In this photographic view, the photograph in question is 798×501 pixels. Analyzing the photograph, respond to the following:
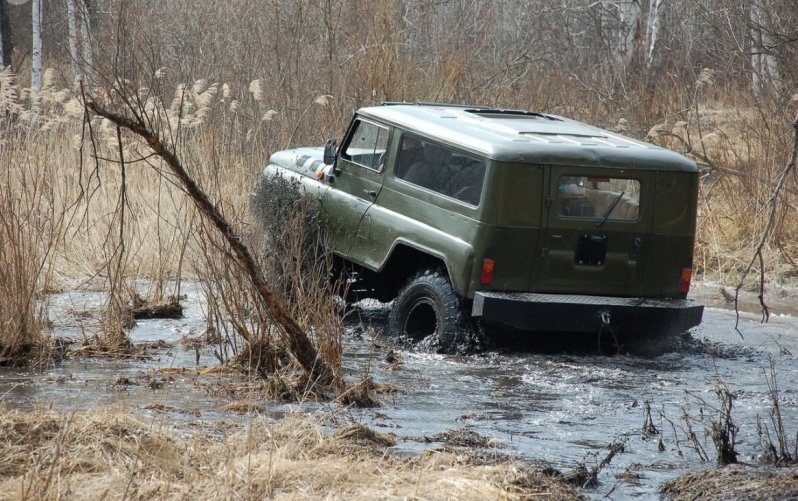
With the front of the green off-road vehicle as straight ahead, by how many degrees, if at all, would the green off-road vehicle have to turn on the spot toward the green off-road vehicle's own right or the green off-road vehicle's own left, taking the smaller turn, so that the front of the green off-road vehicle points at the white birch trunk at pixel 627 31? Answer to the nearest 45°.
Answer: approximately 45° to the green off-road vehicle's own right

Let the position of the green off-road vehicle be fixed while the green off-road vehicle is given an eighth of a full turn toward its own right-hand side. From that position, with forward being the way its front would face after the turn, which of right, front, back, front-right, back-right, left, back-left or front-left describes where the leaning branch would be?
back-left

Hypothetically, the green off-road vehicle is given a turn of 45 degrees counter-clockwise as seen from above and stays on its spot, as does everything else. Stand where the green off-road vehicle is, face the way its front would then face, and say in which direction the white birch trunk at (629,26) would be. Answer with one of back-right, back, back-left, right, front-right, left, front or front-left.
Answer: right

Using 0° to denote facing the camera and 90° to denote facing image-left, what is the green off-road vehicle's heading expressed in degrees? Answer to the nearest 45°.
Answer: approximately 135°

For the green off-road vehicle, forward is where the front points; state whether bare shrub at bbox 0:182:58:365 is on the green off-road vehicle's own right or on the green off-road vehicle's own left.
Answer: on the green off-road vehicle's own left

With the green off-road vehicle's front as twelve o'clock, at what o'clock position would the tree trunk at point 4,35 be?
The tree trunk is roughly at 12 o'clock from the green off-road vehicle.

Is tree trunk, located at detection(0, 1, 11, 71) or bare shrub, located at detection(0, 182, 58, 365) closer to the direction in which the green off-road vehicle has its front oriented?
the tree trunk

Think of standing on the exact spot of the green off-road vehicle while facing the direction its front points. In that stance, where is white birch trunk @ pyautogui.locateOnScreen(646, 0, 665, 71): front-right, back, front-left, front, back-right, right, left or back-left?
front-right

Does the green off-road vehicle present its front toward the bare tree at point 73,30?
yes

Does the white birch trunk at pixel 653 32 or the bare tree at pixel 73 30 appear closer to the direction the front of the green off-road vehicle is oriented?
the bare tree
